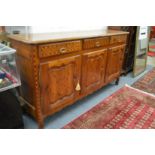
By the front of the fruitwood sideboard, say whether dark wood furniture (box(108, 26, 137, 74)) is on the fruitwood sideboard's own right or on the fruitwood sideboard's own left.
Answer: on the fruitwood sideboard's own left

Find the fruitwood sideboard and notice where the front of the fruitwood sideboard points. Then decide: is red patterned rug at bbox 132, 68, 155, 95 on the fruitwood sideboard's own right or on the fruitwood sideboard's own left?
on the fruitwood sideboard's own left

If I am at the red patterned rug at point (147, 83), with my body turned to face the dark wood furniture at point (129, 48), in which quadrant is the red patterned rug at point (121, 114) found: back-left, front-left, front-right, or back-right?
back-left

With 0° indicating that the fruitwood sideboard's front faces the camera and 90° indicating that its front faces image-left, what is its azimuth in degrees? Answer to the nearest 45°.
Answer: approximately 315°

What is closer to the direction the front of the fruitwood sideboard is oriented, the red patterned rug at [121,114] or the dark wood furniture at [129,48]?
the red patterned rug
